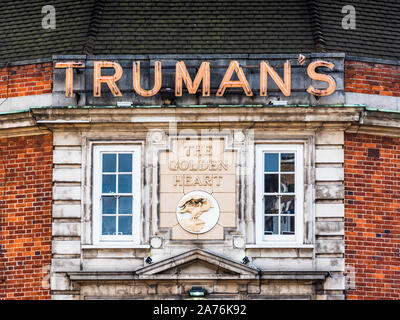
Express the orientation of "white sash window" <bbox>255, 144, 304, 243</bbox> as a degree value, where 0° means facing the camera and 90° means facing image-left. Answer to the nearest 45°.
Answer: approximately 0°

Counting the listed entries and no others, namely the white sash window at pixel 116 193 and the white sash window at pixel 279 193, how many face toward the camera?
2

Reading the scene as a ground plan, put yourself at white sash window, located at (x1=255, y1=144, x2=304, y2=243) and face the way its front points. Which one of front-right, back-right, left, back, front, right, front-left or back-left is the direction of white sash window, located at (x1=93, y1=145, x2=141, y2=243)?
right

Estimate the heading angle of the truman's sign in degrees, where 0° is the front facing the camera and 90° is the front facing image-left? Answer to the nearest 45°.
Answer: approximately 0°

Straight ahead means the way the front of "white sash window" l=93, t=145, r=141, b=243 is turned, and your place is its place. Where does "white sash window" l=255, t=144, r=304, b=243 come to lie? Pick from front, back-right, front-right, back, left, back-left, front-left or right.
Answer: left
